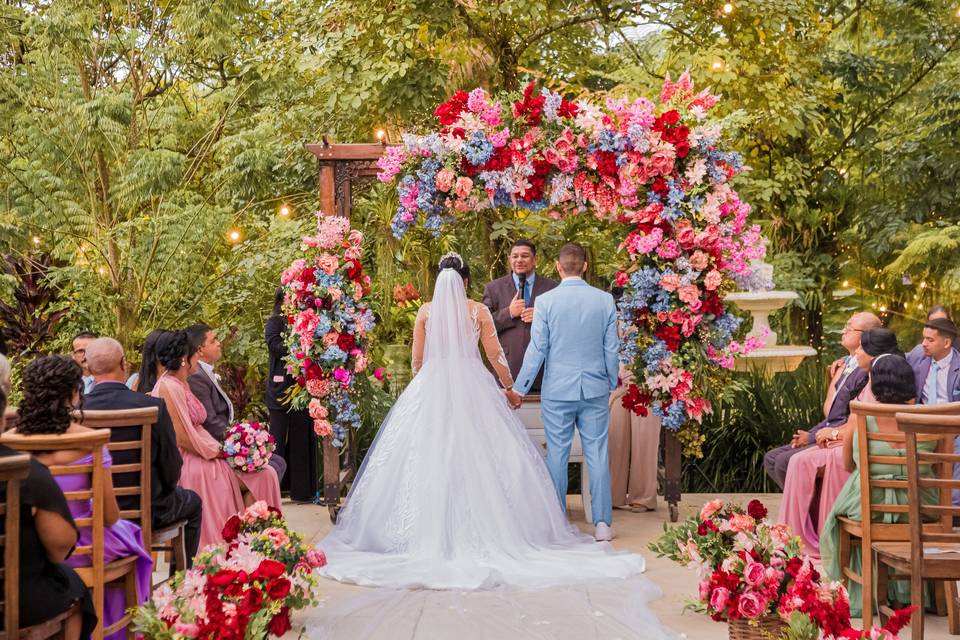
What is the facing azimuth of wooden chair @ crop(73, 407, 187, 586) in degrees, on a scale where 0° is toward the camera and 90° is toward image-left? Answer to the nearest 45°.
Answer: approximately 225°

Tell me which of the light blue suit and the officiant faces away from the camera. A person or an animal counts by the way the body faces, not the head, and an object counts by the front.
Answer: the light blue suit

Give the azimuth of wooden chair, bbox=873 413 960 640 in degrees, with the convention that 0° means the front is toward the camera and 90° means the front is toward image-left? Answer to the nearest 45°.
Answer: approximately 135°

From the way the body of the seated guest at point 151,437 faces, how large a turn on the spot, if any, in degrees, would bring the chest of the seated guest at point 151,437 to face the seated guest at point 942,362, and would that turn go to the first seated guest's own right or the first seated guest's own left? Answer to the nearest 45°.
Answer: approximately 45° to the first seated guest's own right

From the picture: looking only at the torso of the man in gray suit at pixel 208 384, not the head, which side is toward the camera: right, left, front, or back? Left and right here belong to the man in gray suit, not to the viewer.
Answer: right

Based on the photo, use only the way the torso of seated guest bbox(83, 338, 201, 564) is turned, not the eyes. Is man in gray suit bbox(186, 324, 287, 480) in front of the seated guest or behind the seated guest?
in front

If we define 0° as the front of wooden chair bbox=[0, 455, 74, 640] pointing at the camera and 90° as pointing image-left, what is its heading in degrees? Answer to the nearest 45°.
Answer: approximately 225°

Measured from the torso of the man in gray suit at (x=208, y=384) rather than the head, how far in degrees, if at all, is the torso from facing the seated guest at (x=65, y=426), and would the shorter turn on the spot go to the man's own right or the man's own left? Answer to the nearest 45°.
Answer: approximately 90° to the man's own right

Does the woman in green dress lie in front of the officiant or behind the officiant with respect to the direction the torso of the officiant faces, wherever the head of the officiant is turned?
in front

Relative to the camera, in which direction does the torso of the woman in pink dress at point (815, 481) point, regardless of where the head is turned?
to the viewer's left

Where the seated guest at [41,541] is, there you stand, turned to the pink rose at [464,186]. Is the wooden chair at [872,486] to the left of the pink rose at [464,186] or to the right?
right

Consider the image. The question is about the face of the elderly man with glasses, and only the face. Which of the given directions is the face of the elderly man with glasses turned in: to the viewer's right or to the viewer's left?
to the viewer's left

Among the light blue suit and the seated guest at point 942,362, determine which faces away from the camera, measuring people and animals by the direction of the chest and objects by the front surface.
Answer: the light blue suit

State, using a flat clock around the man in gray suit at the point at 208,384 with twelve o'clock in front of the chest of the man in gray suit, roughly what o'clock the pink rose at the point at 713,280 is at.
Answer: The pink rose is roughly at 12 o'clock from the man in gray suit.

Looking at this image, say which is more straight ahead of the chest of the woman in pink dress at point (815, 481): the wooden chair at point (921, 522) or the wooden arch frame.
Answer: the wooden arch frame
